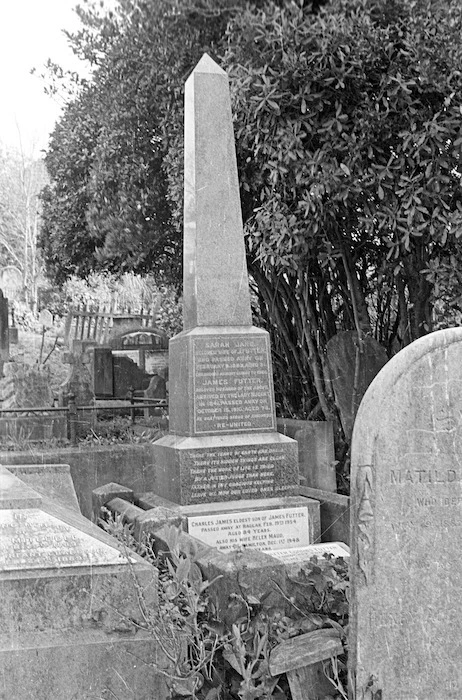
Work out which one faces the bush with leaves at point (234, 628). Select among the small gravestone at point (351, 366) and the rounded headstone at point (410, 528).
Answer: the small gravestone

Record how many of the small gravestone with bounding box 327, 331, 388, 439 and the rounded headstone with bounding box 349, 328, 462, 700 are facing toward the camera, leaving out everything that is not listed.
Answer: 2

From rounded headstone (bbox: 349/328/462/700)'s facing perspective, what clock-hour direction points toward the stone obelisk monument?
The stone obelisk monument is roughly at 5 o'clock from the rounded headstone.

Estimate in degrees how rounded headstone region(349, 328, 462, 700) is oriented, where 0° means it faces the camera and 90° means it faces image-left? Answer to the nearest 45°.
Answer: approximately 0°

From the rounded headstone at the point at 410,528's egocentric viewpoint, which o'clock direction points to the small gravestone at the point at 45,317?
The small gravestone is roughly at 5 o'clock from the rounded headstone.

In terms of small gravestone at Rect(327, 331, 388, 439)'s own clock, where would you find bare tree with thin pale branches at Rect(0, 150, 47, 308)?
The bare tree with thin pale branches is roughly at 5 o'clock from the small gravestone.

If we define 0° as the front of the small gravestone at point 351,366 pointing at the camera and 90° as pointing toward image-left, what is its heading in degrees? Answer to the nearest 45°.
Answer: approximately 0°

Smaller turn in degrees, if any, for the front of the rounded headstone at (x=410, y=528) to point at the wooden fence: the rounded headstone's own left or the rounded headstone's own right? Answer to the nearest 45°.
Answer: approximately 135° to the rounded headstone's own right

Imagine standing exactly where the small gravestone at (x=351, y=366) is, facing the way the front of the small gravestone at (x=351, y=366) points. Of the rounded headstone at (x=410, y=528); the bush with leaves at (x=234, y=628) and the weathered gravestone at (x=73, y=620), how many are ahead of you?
3

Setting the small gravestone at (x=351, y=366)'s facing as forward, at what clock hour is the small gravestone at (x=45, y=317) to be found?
the small gravestone at (x=45, y=317) is roughly at 5 o'clock from the small gravestone at (x=351, y=366).
